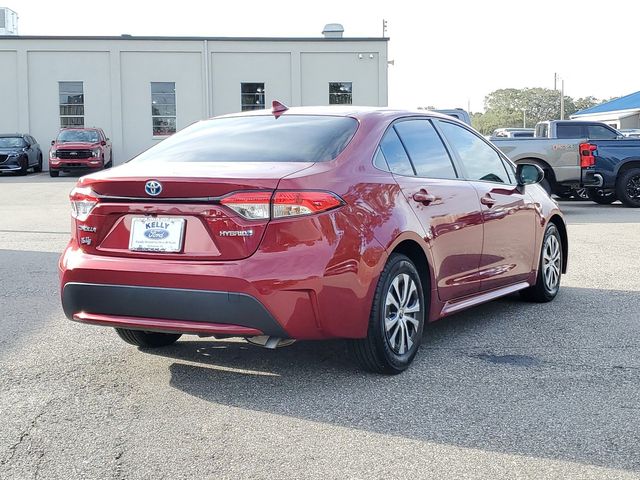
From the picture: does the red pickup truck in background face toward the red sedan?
yes

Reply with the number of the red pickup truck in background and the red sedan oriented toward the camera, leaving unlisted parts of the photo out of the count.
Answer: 1

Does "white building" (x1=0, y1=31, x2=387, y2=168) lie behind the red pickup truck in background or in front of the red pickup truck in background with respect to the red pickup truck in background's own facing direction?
behind

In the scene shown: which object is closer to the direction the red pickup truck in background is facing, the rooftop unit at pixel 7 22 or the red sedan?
the red sedan

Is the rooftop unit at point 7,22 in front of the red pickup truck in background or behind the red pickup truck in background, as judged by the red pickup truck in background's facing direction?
behind

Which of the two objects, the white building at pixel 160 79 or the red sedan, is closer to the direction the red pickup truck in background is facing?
the red sedan

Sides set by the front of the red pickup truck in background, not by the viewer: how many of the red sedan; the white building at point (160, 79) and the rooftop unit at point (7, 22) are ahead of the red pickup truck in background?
1

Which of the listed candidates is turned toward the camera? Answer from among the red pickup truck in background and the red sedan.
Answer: the red pickup truck in background

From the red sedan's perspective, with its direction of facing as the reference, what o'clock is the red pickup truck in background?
The red pickup truck in background is roughly at 10 o'clock from the red sedan.

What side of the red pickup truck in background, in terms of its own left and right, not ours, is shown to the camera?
front

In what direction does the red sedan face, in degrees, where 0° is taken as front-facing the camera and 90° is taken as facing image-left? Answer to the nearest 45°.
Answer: approximately 225°
